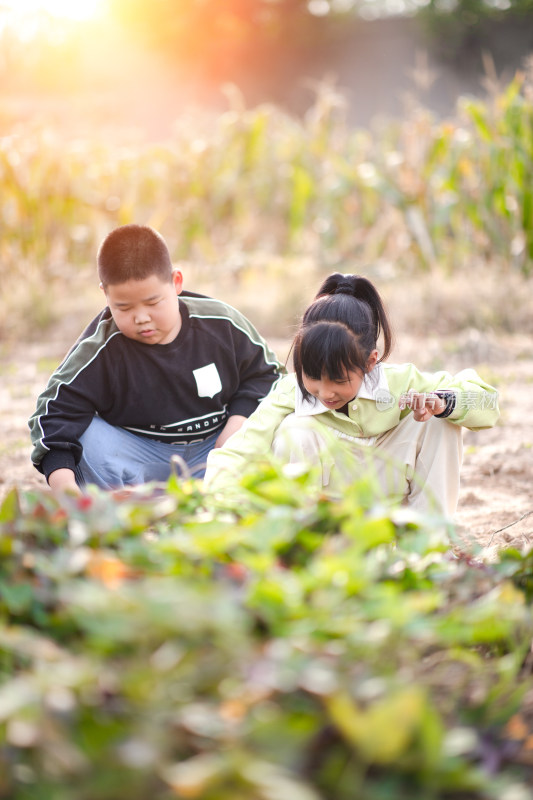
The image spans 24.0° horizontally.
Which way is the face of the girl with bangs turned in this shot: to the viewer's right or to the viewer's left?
to the viewer's left

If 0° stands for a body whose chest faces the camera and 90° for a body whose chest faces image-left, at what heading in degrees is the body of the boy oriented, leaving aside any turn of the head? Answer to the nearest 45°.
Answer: approximately 0°
